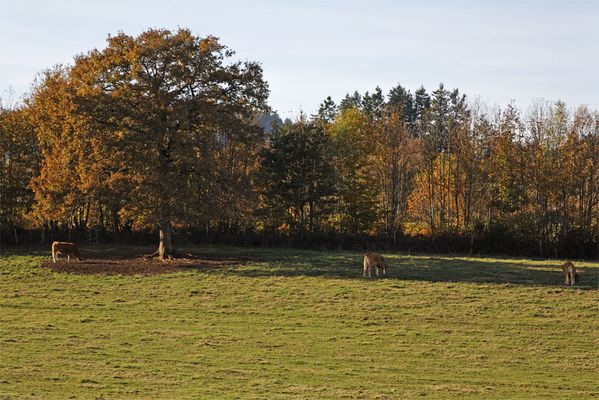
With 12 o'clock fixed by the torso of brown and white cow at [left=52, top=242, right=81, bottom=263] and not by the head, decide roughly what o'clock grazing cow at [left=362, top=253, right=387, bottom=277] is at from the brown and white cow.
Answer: The grazing cow is roughly at 1 o'clock from the brown and white cow.

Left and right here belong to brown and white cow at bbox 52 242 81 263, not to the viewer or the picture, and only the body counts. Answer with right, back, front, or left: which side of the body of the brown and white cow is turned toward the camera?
right
